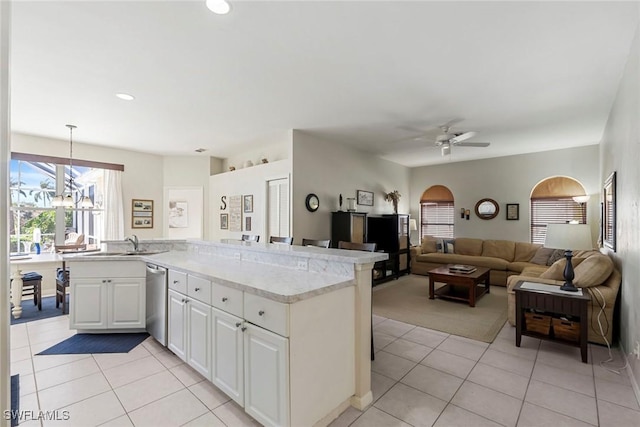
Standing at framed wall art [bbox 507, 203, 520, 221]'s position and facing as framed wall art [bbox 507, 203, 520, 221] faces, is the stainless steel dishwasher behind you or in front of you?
in front

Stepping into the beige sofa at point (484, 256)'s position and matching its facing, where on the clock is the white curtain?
The white curtain is roughly at 2 o'clock from the beige sofa.

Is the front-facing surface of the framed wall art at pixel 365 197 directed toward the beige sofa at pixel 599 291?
yes

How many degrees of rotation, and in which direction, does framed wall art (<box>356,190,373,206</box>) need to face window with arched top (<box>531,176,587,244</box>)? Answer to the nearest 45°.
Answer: approximately 45° to its left

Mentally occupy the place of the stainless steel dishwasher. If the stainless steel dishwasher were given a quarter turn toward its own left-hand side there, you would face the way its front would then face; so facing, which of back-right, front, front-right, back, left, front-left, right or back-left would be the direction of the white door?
left

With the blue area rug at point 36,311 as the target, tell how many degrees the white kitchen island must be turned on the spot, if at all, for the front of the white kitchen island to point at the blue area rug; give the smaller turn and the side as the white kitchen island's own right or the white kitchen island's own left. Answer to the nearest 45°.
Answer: approximately 90° to the white kitchen island's own right

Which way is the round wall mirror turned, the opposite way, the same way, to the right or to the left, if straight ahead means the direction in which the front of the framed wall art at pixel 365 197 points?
to the right

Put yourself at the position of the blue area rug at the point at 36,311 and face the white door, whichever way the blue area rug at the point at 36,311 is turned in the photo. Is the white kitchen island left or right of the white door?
right

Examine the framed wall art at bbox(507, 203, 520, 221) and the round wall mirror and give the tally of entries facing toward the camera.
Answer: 2

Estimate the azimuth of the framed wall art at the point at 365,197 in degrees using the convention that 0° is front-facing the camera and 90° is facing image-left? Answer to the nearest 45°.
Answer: approximately 315°

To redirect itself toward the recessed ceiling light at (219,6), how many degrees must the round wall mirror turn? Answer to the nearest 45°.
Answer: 0° — it already faces it

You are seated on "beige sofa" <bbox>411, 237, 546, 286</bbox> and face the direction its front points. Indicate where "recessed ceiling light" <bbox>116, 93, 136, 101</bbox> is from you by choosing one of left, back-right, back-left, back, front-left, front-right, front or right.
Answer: front-right

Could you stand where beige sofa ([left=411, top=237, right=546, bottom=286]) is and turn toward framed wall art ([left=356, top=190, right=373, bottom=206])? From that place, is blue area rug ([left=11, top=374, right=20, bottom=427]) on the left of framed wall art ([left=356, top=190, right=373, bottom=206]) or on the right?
left

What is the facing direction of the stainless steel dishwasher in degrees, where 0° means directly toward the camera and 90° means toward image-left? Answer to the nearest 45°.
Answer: approximately 45°

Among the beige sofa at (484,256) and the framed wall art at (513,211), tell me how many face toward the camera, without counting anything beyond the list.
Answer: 2

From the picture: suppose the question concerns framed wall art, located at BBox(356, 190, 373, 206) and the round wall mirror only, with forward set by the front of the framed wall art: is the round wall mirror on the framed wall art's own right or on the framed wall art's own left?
on the framed wall art's own left

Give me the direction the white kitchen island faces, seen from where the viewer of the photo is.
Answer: facing the viewer and to the left of the viewer

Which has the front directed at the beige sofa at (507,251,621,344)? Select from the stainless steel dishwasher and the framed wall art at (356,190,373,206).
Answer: the framed wall art
